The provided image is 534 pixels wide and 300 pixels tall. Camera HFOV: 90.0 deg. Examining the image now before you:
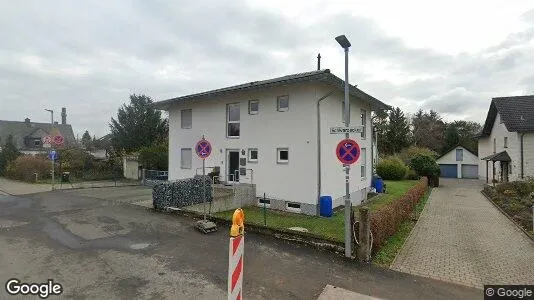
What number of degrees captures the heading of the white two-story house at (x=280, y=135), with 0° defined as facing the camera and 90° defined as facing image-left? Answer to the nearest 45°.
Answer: approximately 45°

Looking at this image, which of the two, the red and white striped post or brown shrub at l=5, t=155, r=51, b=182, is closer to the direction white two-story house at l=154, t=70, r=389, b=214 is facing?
the red and white striped post

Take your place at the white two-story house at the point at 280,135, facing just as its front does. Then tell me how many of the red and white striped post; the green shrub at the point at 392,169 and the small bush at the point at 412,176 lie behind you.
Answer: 2

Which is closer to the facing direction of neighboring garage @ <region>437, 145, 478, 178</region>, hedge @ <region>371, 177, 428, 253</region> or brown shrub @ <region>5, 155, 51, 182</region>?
the hedge

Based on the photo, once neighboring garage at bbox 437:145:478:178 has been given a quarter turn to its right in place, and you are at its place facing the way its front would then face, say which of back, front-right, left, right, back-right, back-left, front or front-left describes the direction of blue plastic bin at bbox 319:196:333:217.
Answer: left

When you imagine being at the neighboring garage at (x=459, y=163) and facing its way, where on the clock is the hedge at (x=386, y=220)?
The hedge is roughly at 12 o'clock from the neighboring garage.

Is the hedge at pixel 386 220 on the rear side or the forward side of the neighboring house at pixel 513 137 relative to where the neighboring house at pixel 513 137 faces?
on the forward side

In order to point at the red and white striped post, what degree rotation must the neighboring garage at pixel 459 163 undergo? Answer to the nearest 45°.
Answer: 0° — it already faces it

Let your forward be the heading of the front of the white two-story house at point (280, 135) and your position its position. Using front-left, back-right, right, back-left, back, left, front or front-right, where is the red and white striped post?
front-left

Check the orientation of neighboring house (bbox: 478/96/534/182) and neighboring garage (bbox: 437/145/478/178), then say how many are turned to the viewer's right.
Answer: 0

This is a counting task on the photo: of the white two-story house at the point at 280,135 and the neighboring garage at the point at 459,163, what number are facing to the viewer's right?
0

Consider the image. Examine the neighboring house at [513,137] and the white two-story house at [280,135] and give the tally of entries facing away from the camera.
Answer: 0

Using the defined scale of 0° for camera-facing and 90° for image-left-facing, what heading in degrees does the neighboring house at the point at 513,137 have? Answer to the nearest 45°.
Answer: approximately 45°

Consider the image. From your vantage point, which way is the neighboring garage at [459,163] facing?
toward the camera

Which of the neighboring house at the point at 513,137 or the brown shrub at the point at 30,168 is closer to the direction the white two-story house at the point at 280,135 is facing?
the brown shrub

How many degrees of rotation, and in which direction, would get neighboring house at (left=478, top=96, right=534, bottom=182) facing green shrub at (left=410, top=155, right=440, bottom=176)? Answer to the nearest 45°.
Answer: approximately 45° to its right
